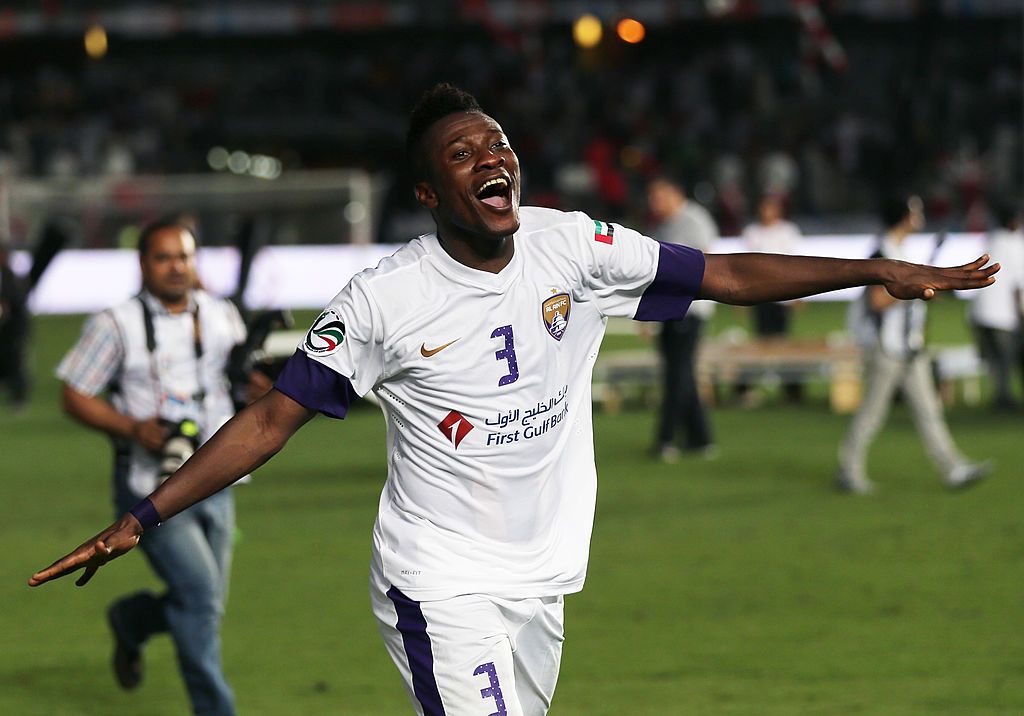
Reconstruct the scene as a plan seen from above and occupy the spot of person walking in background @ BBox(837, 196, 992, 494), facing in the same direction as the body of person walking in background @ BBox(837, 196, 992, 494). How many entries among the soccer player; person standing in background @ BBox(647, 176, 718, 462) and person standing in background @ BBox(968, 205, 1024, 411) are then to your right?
1

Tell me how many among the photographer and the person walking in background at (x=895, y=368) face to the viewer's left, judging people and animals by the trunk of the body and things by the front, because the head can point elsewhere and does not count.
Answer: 0

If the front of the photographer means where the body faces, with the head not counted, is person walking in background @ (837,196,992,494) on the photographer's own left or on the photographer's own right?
on the photographer's own left

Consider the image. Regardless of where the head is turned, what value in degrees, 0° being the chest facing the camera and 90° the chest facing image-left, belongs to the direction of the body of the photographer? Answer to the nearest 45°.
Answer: approximately 315°

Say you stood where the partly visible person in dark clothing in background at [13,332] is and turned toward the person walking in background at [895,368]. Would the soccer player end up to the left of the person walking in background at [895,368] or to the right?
right

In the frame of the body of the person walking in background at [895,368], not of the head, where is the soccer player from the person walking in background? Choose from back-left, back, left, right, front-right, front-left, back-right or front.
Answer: right
